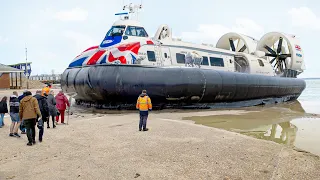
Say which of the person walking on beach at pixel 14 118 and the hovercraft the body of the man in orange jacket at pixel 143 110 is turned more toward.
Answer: the hovercraft

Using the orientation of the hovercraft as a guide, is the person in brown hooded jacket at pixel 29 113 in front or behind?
in front

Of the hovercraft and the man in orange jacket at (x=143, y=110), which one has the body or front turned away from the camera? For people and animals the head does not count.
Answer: the man in orange jacket

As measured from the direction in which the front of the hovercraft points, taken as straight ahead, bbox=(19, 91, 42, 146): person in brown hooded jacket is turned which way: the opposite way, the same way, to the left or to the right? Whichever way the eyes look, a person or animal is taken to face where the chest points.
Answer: to the right

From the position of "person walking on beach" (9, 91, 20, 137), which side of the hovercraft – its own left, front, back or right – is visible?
front

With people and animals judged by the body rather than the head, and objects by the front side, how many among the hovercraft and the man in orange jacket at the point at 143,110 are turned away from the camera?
1

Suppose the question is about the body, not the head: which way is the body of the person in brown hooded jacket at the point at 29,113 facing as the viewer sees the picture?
away from the camera

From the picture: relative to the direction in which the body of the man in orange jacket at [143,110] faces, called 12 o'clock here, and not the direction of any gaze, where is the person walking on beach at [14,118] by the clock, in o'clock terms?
The person walking on beach is roughly at 9 o'clock from the man in orange jacket.

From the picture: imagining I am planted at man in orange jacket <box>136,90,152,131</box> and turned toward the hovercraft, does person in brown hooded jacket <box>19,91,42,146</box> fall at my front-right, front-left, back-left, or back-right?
back-left

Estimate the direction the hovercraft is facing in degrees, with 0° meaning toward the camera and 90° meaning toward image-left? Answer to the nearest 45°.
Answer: approximately 45°

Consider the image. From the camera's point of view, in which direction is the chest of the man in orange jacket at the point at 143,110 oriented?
away from the camera

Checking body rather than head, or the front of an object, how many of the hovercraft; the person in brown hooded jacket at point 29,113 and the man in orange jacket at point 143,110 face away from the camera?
2

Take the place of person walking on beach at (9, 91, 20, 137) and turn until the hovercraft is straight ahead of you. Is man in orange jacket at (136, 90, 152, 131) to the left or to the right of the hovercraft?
right

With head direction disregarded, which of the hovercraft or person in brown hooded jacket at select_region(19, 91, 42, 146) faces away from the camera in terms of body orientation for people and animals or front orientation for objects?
the person in brown hooded jacket
